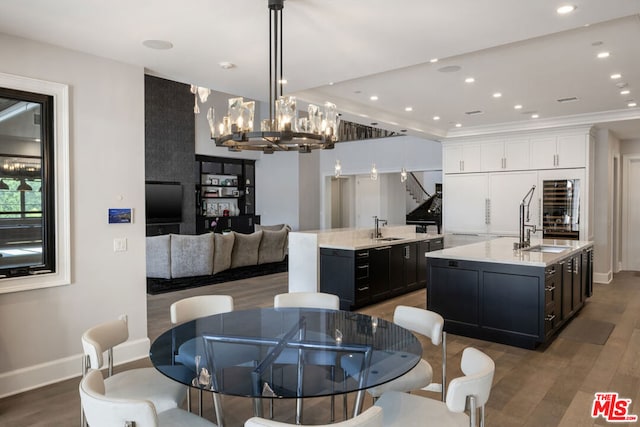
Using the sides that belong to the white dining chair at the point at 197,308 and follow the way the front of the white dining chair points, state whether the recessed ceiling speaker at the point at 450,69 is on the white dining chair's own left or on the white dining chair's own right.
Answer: on the white dining chair's own left

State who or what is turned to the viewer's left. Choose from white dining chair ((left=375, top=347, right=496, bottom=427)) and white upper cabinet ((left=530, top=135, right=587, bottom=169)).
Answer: the white dining chair

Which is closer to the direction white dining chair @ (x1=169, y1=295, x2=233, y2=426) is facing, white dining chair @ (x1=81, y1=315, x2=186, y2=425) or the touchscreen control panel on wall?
the white dining chair

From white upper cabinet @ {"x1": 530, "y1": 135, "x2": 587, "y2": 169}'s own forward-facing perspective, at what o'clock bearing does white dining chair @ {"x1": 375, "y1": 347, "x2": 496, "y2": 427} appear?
The white dining chair is roughly at 12 o'clock from the white upper cabinet.

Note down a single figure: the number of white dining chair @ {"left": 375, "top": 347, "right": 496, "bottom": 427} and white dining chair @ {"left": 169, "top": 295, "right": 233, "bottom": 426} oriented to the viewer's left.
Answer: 1

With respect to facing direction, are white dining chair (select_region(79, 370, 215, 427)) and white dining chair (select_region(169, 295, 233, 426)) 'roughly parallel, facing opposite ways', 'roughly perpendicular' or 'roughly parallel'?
roughly perpendicular

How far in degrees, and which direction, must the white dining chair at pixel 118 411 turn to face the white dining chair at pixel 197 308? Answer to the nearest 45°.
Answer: approximately 45° to its left

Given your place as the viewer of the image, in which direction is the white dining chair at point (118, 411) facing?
facing away from the viewer and to the right of the viewer
